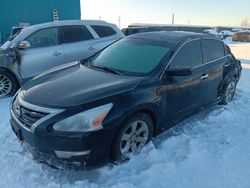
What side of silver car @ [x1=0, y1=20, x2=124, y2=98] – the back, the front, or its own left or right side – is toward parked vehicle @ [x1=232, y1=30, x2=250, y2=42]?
back

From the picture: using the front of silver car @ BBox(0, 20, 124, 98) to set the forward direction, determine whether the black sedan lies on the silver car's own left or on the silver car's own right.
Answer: on the silver car's own left

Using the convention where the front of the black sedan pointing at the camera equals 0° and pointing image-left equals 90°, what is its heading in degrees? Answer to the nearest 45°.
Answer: approximately 45°

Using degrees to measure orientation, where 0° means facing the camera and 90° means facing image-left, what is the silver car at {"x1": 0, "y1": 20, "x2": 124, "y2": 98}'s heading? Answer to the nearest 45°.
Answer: approximately 45°

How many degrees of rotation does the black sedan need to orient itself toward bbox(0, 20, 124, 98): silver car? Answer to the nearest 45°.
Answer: approximately 90° to its right

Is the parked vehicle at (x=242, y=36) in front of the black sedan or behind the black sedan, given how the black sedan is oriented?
behind

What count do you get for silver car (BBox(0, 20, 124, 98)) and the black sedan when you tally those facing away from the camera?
0

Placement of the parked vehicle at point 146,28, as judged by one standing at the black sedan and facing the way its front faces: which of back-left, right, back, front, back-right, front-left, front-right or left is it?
back-right
